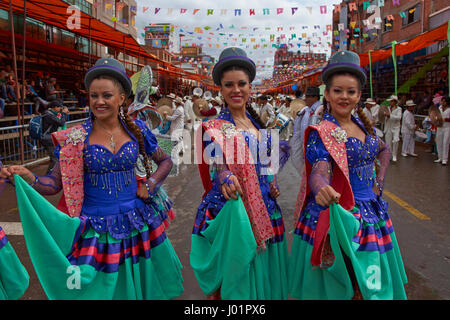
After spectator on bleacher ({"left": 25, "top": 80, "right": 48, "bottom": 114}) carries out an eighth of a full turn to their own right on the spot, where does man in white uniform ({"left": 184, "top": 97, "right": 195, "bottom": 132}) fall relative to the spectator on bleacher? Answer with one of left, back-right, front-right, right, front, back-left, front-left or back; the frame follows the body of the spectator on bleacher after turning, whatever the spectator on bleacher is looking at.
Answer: front-left

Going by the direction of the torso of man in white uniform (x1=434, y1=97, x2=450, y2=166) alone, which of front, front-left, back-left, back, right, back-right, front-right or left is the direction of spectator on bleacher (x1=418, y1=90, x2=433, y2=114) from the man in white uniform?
back-right

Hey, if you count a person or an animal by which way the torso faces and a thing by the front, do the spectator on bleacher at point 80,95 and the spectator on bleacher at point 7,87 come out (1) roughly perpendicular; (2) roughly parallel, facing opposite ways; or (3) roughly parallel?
roughly parallel

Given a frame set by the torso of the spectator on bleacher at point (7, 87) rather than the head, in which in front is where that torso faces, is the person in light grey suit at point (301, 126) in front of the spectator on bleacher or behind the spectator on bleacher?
in front

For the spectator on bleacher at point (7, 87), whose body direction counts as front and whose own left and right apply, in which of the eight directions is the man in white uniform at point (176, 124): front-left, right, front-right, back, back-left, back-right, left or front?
front

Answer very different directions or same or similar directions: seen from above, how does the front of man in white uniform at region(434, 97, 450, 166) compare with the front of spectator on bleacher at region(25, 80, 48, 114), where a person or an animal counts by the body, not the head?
very different directions

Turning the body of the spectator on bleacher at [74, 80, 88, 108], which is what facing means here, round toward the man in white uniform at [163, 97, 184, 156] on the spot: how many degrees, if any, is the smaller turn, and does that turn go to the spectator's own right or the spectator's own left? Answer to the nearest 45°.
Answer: approximately 45° to the spectator's own right

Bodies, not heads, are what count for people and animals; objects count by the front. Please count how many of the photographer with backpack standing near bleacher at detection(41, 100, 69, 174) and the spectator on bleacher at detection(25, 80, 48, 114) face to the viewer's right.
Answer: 2

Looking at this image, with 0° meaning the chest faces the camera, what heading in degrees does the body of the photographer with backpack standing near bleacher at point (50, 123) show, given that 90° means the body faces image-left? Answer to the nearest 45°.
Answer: approximately 270°

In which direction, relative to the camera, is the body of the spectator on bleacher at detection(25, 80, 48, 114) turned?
to the viewer's right

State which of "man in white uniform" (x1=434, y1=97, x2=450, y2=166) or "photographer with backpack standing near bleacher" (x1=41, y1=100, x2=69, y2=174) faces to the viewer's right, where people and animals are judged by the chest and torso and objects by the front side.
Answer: the photographer with backpack standing near bleacher

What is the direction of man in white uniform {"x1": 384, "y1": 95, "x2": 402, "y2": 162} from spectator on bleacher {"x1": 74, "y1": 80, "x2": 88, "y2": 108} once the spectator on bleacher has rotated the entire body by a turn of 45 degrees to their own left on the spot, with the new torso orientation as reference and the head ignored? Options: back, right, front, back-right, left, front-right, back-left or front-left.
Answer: front-right

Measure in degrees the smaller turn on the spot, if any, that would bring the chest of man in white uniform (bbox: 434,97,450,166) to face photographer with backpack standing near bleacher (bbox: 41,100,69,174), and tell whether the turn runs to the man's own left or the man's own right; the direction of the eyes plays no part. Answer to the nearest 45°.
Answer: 0° — they already face them

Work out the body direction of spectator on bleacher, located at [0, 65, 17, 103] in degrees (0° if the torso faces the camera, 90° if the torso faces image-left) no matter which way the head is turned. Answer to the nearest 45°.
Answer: approximately 315°

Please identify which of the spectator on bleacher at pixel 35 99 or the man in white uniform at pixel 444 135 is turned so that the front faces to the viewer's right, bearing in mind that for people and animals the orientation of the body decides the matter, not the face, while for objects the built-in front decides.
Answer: the spectator on bleacher

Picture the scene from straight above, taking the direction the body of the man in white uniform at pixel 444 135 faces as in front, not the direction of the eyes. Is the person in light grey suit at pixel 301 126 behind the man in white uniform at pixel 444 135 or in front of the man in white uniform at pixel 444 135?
in front
